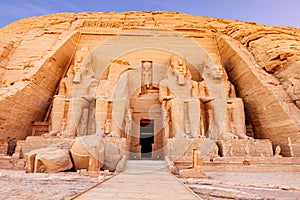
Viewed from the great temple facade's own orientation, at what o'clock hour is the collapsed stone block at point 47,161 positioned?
The collapsed stone block is roughly at 1 o'clock from the great temple facade.

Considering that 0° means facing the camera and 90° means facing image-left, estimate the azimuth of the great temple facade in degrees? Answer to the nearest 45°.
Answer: approximately 0°
